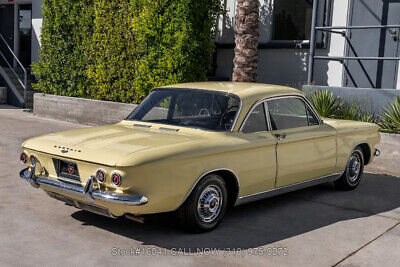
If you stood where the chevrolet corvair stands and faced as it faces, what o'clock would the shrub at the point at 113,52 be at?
The shrub is roughly at 10 o'clock from the chevrolet corvair.

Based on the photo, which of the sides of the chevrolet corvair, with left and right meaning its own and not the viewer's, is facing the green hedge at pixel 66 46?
left

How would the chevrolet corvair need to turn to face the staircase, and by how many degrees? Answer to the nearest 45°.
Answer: approximately 90° to its left

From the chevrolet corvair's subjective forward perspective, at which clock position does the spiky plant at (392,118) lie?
The spiky plant is roughly at 12 o'clock from the chevrolet corvair.

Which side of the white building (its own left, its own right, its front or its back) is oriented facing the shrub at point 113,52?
right

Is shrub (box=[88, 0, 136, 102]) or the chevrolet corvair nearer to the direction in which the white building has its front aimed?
the chevrolet corvair

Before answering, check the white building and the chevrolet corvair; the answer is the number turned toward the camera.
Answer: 1

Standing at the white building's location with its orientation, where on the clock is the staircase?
The staircase is roughly at 4 o'clock from the white building.

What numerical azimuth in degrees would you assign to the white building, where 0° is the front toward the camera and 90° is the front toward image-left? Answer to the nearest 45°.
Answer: approximately 0°

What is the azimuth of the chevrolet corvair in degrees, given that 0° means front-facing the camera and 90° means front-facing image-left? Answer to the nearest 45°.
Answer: approximately 225°

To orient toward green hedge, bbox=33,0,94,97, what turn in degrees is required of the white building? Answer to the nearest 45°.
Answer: approximately 90° to its right
